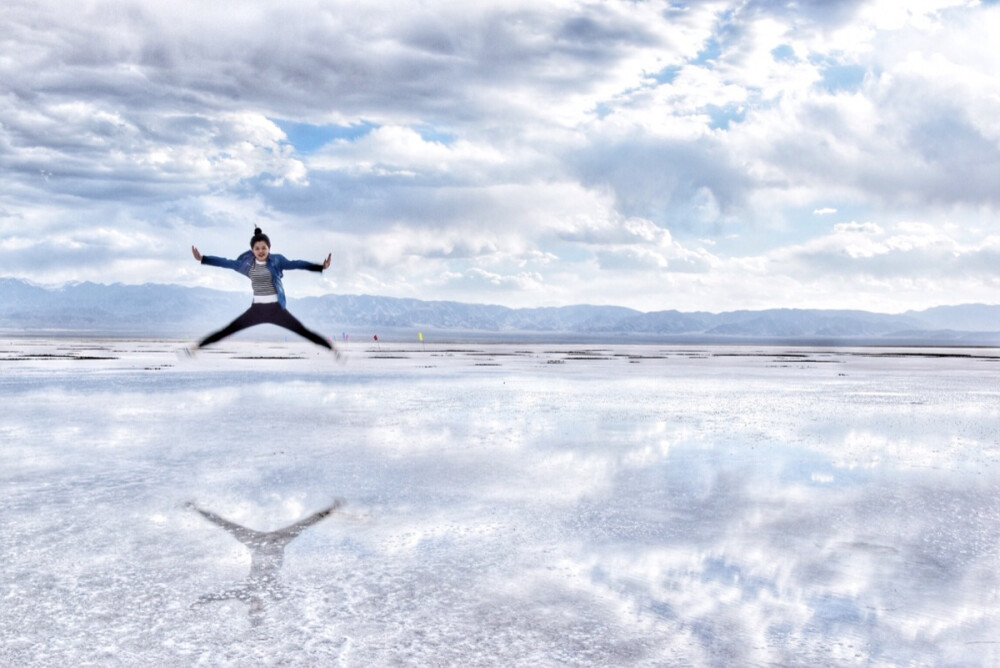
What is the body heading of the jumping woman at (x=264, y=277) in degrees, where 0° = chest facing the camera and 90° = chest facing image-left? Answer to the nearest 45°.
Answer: approximately 0°
